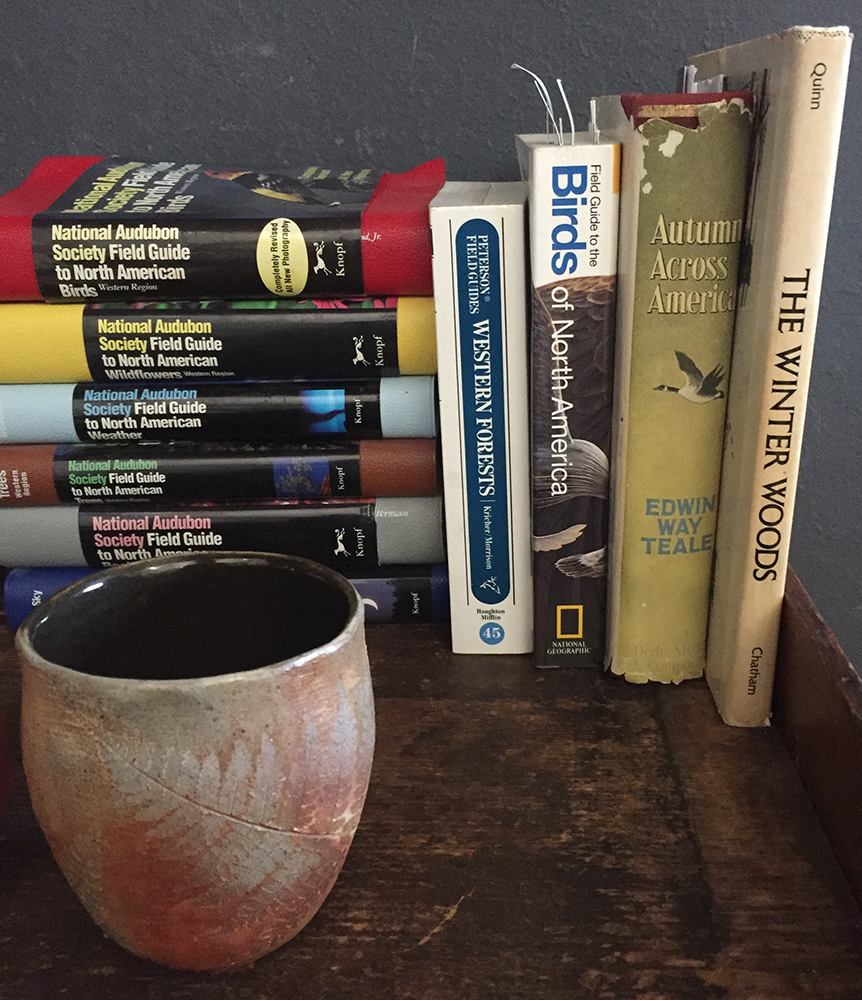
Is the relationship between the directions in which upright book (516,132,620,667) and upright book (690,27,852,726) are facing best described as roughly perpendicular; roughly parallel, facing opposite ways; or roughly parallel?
roughly parallel

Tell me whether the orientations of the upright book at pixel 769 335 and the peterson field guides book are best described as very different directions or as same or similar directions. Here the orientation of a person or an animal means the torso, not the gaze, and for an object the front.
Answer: same or similar directions

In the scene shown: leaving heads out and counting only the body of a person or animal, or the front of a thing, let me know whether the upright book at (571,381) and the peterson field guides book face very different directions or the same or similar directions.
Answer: same or similar directions
